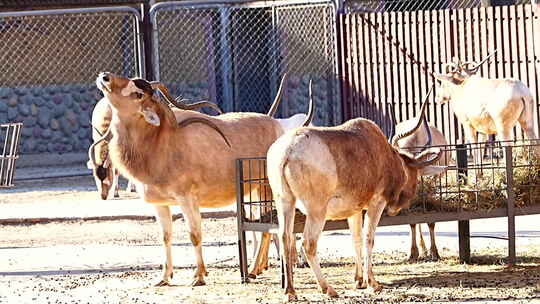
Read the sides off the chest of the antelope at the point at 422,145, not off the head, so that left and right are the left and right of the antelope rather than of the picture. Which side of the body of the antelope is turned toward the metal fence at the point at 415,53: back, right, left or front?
back

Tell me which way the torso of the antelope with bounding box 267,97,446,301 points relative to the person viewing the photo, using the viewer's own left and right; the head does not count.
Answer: facing away from the viewer and to the right of the viewer

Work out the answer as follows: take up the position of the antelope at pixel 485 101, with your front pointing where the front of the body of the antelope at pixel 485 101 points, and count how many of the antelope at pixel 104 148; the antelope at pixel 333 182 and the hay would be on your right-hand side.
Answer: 0

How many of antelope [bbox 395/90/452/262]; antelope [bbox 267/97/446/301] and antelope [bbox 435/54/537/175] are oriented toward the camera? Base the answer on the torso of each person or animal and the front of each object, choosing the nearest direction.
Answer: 1

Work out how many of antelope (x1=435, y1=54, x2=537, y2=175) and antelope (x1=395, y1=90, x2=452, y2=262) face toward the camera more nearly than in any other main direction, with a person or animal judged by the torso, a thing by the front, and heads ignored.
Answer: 1

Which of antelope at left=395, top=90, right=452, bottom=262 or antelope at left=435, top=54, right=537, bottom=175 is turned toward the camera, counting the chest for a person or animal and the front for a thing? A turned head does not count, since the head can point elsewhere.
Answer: antelope at left=395, top=90, right=452, bottom=262

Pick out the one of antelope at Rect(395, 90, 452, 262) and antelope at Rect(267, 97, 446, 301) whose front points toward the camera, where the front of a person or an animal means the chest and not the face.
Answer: antelope at Rect(395, 90, 452, 262)

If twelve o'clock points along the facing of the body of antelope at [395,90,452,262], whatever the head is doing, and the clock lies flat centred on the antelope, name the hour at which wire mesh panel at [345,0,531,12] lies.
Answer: The wire mesh panel is roughly at 6 o'clock from the antelope.

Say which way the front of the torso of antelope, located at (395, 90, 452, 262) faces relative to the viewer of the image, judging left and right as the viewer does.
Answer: facing the viewer

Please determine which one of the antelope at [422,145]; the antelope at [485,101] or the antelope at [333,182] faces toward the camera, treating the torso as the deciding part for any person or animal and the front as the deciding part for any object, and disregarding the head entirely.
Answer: the antelope at [422,145]

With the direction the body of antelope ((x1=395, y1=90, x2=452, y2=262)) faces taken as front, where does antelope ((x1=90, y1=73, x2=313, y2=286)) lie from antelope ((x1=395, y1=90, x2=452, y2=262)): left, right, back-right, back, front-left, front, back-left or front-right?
front-right
